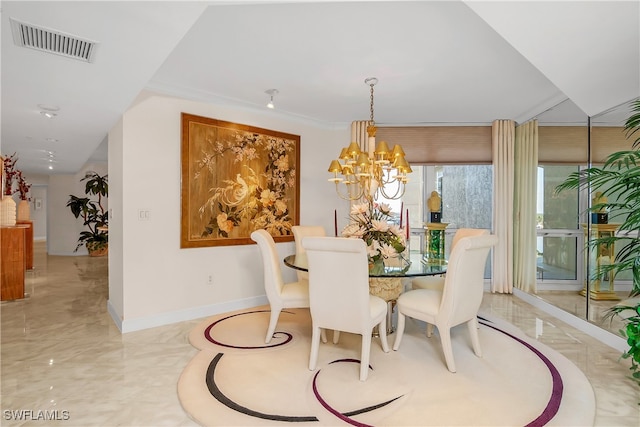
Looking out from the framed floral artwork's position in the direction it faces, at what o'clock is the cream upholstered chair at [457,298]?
The cream upholstered chair is roughly at 12 o'clock from the framed floral artwork.

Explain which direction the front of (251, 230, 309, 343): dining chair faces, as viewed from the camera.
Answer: facing to the right of the viewer

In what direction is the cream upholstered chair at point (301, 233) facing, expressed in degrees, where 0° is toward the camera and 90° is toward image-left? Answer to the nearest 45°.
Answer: approximately 315°

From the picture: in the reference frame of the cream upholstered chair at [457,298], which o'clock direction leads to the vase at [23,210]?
The vase is roughly at 11 o'clock from the cream upholstered chair.

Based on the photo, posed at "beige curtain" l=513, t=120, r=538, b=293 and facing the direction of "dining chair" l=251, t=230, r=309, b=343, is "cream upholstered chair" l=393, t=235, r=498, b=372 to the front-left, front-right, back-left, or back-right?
front-left

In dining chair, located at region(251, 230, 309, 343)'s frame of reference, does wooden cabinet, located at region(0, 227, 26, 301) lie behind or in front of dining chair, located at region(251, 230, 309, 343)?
behind

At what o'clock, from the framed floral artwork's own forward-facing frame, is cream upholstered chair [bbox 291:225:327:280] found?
The cream upholstered chair is roughly at 11 o'clock from the framed floral artwork.

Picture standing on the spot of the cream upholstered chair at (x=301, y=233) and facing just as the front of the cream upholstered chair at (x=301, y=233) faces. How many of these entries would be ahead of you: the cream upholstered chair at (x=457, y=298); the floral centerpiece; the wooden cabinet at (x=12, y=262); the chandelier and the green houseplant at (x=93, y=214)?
3

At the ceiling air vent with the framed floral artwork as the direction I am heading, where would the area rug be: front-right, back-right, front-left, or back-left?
front-right

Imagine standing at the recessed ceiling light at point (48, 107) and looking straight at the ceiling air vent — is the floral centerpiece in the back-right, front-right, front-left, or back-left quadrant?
front-left

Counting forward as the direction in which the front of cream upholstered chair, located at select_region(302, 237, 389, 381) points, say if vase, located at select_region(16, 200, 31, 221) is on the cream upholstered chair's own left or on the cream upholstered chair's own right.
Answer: on the cream upholstered chair's own left

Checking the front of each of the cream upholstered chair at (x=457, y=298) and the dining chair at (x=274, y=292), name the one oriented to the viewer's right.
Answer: the dining chair

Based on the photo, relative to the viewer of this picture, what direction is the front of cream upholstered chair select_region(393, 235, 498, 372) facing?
facing away from the viewer and to the left of the viewer

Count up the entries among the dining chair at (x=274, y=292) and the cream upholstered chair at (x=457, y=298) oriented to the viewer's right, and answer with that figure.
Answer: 1

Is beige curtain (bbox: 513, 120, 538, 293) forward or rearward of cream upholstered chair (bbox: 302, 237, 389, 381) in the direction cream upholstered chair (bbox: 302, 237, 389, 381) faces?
forward

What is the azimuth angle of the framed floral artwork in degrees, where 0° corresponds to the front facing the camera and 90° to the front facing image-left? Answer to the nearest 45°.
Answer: approximately 315°

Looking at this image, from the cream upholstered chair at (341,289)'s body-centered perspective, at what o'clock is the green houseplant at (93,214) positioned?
The green houseplant is roughly at 9 o'clock from the cream upholstered chair.

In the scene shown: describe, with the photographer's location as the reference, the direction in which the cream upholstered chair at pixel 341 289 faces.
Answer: facing away from the viewer and to the right of the viewer
